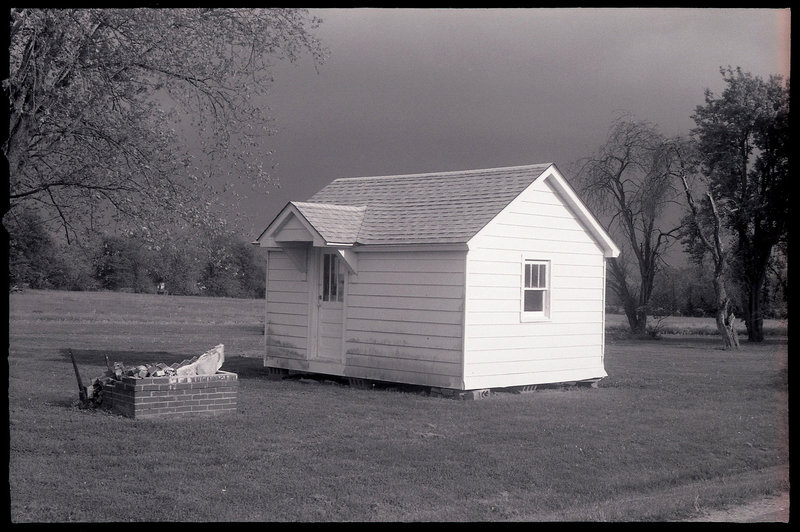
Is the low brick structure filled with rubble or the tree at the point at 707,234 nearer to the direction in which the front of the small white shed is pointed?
the low brick structure filled with rubble

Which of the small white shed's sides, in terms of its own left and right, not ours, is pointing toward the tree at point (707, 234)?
back

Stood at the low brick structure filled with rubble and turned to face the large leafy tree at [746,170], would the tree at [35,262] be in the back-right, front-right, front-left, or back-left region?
front-left

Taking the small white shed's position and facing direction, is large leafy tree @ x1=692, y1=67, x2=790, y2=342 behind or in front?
behind

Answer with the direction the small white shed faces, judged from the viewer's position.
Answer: facing the viewer and to the left of the viewer

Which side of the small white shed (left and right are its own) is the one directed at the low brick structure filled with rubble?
front

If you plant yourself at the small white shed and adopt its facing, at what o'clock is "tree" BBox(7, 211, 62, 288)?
The tree is roughly at 3 o'clock from the small white shed.

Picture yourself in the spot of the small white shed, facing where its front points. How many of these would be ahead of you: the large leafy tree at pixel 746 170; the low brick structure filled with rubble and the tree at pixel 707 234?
1
